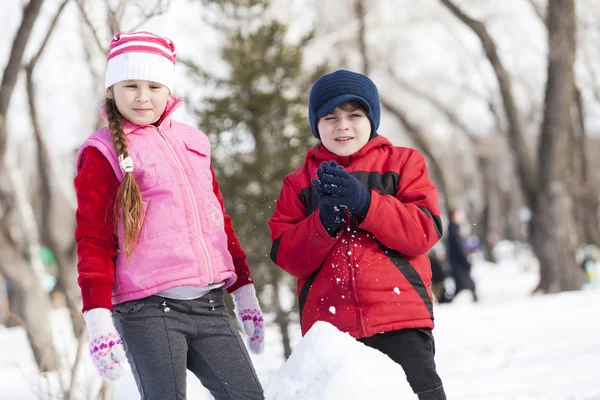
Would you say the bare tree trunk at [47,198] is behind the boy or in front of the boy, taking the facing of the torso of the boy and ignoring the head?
behind

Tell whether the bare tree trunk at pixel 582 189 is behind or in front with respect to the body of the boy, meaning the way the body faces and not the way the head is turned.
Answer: behind

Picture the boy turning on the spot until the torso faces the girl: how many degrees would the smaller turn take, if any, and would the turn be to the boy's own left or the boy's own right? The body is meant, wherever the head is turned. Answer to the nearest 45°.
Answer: approximately 90° to the boy's own right

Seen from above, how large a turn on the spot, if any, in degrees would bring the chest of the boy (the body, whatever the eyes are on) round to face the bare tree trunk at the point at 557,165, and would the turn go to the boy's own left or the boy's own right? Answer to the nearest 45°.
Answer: approximately 180°

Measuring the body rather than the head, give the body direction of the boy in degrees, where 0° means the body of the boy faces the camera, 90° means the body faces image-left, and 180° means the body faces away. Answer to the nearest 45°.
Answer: approximately 0°

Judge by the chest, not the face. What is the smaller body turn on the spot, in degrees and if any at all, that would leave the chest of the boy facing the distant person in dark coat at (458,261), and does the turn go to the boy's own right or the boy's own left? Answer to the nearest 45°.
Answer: approximately 180°

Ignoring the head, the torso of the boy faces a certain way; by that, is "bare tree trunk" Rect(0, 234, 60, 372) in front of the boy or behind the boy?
behind

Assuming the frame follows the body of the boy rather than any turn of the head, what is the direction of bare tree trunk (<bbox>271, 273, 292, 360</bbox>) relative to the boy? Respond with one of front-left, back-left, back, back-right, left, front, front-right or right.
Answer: back

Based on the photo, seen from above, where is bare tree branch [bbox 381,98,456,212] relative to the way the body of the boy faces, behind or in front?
behind
